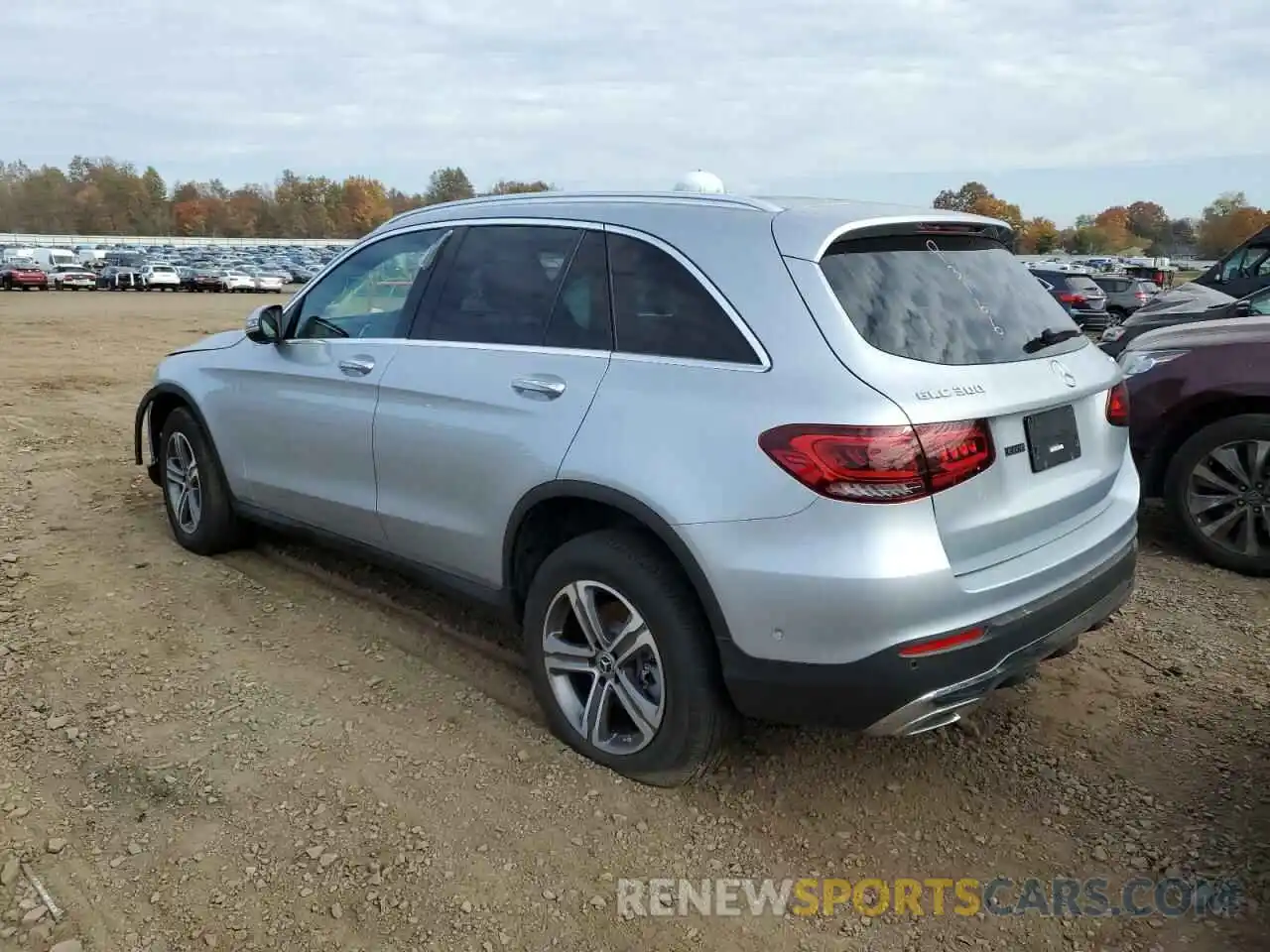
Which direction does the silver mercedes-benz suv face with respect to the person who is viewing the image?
facing away from the viewer and to the left of the viewer

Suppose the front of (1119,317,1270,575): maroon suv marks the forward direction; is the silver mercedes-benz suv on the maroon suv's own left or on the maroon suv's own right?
on the maroon suv's own left

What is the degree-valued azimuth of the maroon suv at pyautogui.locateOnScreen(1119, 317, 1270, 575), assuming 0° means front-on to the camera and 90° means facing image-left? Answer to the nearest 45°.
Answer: approximately 90°

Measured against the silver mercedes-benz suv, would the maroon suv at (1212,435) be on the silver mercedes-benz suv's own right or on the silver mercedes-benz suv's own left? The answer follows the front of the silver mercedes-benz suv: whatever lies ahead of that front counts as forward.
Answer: on the silver mercedes-benz suv's own right
